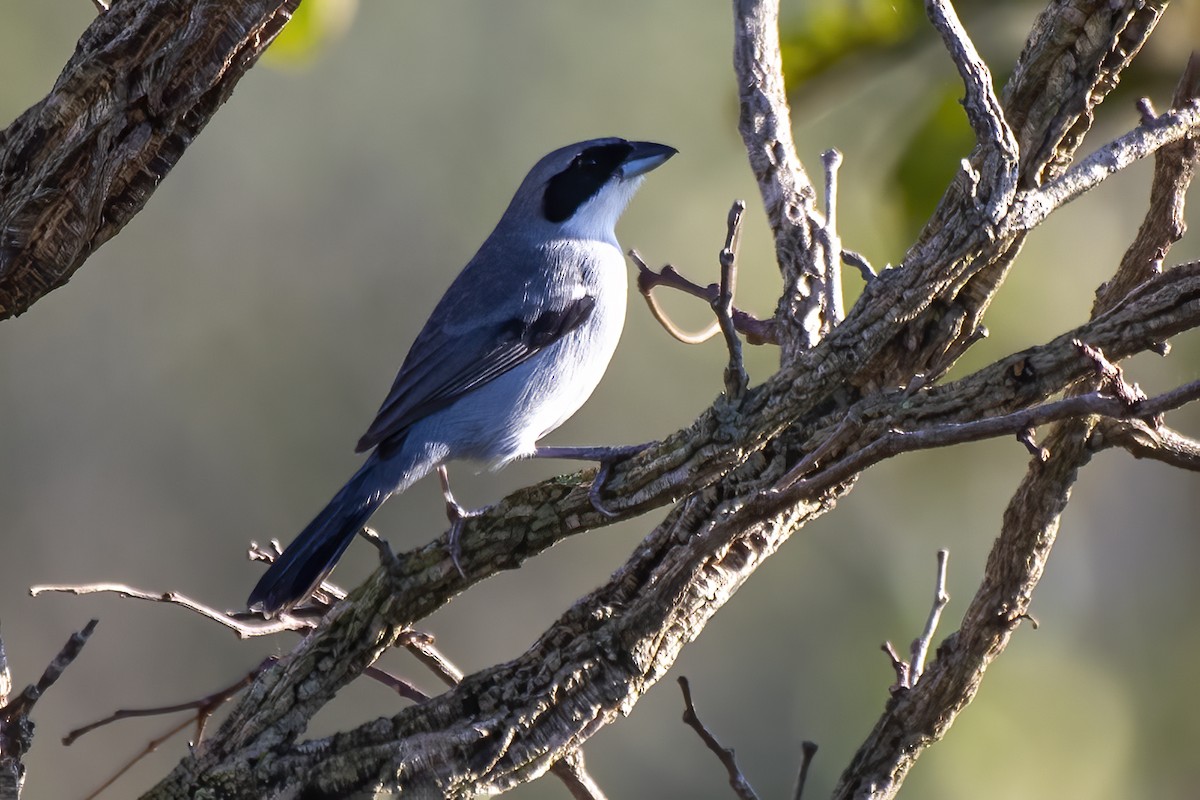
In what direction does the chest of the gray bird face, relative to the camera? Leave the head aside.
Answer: to the viewer's right

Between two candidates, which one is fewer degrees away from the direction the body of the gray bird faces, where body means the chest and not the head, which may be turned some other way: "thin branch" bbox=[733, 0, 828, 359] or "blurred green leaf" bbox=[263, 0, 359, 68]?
the thin branch
